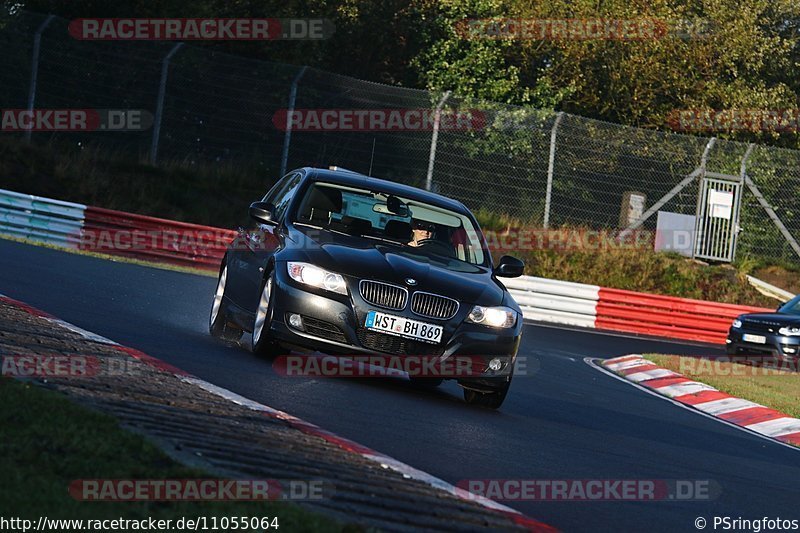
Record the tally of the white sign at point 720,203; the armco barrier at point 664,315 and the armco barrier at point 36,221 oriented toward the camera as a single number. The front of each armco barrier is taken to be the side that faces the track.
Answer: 3

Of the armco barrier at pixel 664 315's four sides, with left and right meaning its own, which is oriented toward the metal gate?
back

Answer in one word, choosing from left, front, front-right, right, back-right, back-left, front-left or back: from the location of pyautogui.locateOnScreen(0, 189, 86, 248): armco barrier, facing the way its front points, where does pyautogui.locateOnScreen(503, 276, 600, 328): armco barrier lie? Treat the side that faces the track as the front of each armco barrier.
left

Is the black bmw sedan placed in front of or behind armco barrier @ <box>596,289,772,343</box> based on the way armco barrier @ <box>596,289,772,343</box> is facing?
in front

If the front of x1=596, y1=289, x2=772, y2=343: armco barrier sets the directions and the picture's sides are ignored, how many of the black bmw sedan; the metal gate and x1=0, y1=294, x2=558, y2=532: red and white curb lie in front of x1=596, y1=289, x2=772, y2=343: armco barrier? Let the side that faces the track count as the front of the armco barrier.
2

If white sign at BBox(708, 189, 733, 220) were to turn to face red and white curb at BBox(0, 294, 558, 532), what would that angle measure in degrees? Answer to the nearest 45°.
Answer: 0° — it already faces it

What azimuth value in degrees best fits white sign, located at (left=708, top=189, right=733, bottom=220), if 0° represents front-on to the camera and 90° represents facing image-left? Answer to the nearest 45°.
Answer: approximately 0°

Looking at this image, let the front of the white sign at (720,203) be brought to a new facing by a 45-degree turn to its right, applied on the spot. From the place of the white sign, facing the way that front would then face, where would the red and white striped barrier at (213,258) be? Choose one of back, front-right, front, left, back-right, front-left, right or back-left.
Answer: front

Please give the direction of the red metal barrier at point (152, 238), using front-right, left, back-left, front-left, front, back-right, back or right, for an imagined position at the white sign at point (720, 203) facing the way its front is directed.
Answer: front-right

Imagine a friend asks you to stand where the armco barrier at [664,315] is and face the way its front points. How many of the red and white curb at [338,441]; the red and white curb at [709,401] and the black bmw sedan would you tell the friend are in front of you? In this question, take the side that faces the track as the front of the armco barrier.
3

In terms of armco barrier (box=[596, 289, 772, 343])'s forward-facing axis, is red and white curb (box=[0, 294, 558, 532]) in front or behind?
in front

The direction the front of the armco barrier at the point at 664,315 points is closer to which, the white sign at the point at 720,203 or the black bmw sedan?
the black bmw sedan

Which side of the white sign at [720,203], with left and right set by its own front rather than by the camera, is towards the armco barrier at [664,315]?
front
